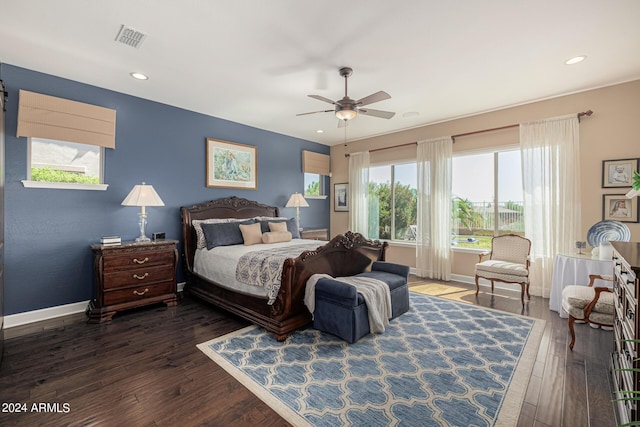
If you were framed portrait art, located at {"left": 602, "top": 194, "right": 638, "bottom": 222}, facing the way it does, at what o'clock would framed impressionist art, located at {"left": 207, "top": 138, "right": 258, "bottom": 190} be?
framed impressionist art, located at {"left": 207, "top": 138, "right": 258, "bottom": 190} is roughly at 2 o'clock from framed portrait art, located at {"left": 602, "top": 194, "right": 638, "bottom": 222}.

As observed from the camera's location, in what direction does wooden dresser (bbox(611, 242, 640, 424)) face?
facing to the left of the viewer

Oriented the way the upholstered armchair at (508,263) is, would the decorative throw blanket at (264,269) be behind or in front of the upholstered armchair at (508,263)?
in front

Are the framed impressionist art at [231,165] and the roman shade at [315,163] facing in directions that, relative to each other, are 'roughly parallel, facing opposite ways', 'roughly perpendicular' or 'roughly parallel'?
roughly parallel

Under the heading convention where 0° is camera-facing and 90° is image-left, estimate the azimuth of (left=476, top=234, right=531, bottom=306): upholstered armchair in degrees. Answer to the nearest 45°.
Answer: approximately 45°

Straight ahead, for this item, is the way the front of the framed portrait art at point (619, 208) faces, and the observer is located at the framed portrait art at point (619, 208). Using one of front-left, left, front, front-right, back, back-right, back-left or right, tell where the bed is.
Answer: front-right

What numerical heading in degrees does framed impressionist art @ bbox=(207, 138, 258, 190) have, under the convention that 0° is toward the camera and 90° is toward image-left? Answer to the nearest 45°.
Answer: approximately 315°

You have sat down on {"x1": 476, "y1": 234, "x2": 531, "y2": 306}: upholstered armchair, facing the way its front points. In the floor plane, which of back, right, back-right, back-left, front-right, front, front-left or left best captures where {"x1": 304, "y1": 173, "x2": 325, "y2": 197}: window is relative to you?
front-right

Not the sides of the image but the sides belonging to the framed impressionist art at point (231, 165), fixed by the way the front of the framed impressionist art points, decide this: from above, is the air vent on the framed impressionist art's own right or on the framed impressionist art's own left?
on the framed impressionist art's own right

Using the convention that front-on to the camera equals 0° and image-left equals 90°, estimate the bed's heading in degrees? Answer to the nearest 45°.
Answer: approximately 315°

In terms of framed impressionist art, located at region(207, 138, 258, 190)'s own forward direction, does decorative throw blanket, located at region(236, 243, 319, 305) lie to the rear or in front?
in front

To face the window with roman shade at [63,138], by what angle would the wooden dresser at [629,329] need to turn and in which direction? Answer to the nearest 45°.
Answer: approximately 45° to its left
